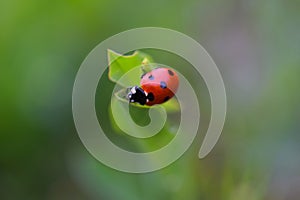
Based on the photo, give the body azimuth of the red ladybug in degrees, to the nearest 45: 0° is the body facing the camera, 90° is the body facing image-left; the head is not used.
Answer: approximately 45°
